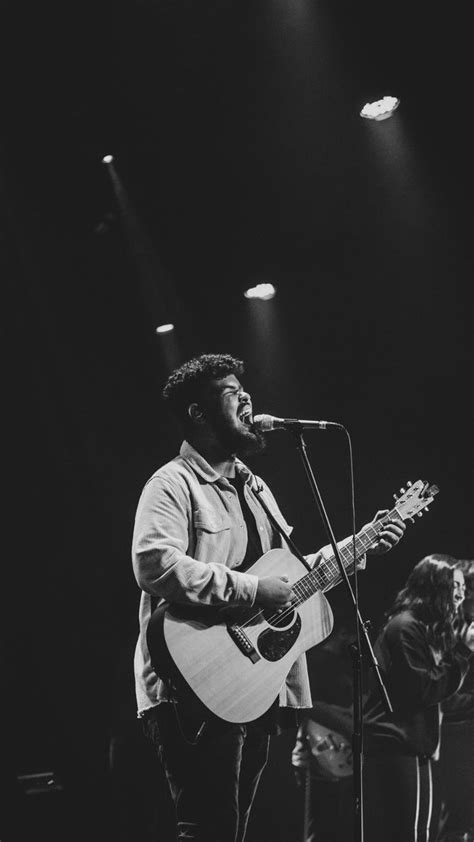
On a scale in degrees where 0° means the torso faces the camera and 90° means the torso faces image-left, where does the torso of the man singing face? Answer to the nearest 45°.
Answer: approximately 315°

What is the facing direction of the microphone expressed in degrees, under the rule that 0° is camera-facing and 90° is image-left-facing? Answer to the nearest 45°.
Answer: approximately 90°

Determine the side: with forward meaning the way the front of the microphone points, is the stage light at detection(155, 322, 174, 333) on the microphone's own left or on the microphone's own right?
on the microphone's own right

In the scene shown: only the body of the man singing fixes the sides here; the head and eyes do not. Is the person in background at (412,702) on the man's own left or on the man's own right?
on the man's own left

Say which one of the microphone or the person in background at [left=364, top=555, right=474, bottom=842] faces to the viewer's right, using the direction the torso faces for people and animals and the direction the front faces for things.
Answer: the person in background

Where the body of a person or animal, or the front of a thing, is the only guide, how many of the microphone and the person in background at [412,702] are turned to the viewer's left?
1

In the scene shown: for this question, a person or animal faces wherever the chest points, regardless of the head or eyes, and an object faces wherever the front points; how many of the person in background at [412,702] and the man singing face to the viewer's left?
0

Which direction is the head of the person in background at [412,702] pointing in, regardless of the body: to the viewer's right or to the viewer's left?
to the viewer's right

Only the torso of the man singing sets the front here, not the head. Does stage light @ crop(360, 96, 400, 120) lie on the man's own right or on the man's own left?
on the man's own left

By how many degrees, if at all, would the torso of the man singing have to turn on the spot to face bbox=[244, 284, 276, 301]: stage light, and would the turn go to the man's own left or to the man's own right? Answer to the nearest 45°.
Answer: approximately 135° to the man's own left
